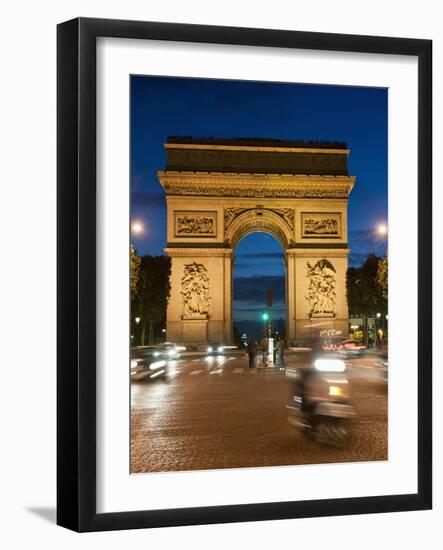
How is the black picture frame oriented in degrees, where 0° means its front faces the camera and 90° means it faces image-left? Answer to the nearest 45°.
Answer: approximately 315°
